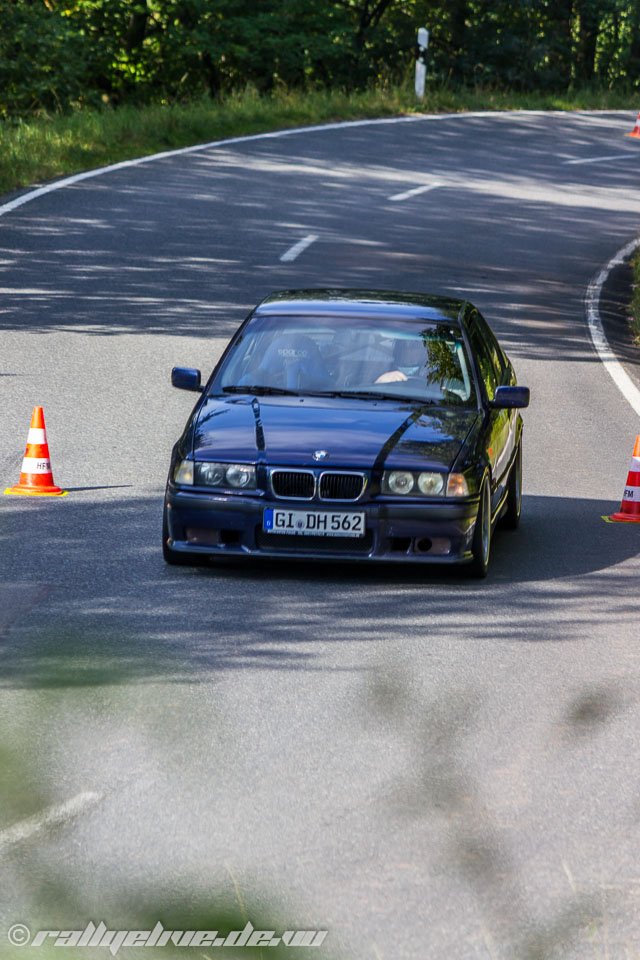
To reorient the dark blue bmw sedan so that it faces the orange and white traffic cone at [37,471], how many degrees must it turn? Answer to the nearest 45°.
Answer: approximately 135° to its right

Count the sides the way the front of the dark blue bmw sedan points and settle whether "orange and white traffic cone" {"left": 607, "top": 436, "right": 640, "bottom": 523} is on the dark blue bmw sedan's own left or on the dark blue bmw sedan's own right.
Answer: on the dark blue bmw sedan's own left

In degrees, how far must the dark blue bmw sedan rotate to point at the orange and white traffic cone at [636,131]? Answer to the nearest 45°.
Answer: approximately 180°

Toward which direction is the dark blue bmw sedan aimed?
toward the camera

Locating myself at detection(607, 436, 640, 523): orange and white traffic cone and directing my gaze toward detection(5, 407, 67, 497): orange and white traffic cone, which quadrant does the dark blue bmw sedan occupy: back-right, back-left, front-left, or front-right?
front-left
